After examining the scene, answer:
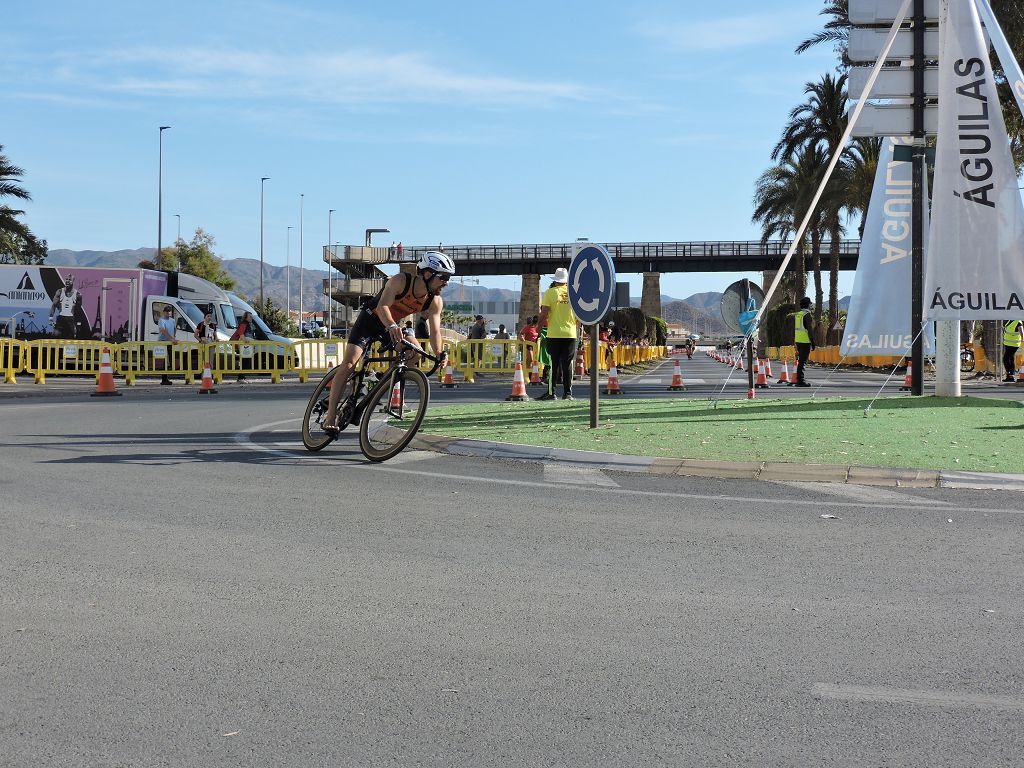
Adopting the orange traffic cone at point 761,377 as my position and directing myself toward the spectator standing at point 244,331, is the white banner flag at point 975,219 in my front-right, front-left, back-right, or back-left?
back-left

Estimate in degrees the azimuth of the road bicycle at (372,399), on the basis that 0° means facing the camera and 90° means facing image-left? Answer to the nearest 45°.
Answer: approximately 315°

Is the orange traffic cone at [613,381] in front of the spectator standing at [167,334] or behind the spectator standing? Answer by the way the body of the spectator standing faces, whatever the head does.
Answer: in front

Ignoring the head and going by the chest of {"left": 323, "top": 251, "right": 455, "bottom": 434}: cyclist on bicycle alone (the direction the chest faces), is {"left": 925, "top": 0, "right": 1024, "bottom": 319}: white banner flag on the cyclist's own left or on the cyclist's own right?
on the cyclist's own left

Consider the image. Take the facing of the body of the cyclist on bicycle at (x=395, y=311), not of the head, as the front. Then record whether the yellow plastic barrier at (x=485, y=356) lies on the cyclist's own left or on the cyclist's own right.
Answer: on the cyclist's own left

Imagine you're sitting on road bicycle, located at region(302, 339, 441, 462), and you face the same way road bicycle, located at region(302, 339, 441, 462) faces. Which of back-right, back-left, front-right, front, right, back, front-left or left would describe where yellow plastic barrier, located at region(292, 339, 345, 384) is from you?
back-left

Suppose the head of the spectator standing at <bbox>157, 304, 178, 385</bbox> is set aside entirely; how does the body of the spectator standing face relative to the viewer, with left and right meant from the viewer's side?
facing the viewer and to the right of the viewer

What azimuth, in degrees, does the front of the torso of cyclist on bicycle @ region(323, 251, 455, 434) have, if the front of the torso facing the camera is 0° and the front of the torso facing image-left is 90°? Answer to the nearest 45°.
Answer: approximately 315°

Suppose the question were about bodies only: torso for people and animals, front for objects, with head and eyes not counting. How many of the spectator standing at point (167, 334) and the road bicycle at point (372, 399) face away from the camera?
0

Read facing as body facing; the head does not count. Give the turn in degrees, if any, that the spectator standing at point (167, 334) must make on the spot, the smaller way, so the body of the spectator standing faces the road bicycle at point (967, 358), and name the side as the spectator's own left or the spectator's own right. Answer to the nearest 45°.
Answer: approximately 45° to the spectator's own left
